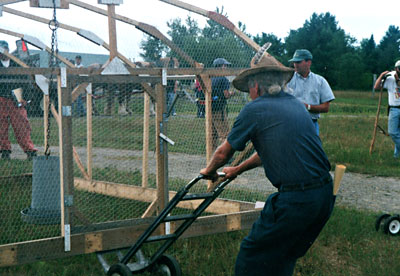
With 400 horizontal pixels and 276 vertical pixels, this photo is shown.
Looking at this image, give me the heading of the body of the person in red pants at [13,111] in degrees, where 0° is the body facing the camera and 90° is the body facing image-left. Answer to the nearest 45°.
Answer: approximately 315°

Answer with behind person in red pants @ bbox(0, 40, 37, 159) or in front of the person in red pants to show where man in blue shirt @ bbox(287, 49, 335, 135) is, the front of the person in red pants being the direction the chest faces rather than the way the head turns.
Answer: in front

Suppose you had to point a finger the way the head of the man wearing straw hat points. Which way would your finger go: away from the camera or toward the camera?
away from the camera

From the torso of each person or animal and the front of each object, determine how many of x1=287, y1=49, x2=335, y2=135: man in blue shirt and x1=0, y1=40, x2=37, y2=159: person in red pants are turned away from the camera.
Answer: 0

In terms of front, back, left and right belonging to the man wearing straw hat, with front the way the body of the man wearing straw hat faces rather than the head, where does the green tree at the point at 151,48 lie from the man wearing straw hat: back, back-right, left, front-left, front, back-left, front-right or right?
front

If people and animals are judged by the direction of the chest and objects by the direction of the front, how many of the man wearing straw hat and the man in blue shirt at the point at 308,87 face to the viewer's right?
0

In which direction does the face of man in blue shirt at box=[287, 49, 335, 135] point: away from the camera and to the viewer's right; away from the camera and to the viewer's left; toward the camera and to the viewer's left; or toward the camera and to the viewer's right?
toward the camera and to the viewer's left

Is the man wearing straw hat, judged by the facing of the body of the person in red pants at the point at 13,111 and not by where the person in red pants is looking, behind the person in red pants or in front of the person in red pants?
in front

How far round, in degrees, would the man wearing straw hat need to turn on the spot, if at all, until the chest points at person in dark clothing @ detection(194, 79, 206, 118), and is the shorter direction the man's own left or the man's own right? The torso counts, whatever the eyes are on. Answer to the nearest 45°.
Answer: approximately 45° to the man's own right

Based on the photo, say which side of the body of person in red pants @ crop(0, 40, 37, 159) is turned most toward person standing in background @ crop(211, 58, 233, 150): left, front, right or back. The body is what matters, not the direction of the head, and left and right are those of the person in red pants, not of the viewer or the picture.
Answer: front

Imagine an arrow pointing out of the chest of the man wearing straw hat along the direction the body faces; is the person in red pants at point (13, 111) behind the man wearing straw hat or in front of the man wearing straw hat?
in front

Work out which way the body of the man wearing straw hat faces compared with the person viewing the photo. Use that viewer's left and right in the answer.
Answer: facing away from the viewer and to the left of the viewer
